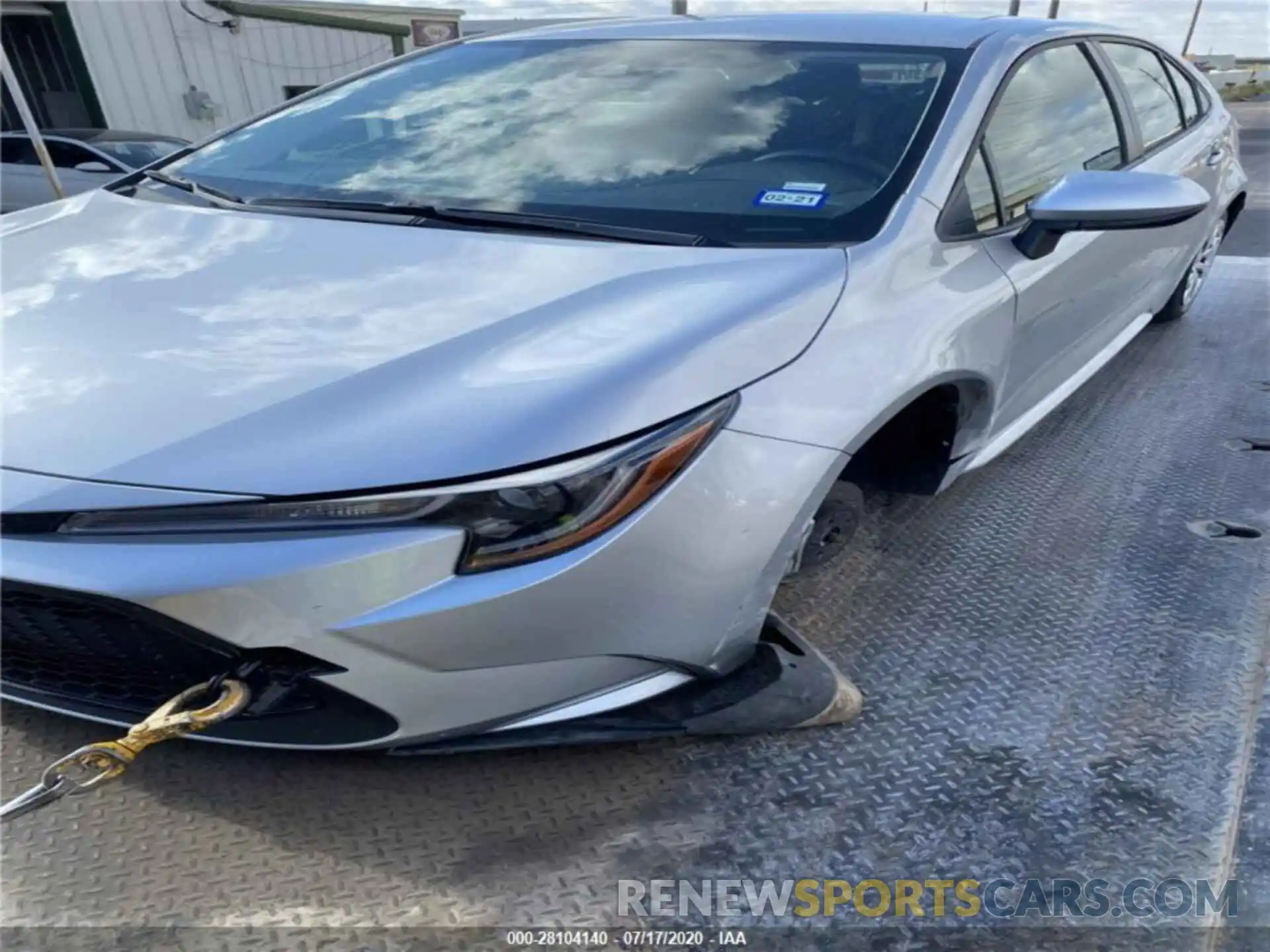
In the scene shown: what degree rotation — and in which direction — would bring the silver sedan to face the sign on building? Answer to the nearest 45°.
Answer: approximately 135° to its right

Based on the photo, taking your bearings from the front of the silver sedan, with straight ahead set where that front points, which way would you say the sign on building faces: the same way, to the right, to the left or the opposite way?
to the left

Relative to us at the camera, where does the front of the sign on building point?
facing the viewer and to the right of the viewer

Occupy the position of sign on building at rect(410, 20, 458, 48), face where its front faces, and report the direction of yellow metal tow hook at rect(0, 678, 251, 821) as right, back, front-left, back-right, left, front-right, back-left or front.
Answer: front-right

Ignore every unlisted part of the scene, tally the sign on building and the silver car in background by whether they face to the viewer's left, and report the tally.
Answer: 0

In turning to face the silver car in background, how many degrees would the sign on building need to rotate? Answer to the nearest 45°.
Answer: approximately 90° to its right

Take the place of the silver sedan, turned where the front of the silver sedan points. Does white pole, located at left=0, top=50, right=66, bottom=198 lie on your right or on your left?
on your right

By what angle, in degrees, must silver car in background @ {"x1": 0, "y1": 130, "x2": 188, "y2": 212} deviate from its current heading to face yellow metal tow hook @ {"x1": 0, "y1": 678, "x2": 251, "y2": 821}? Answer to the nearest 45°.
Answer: approximately 45° to its right
